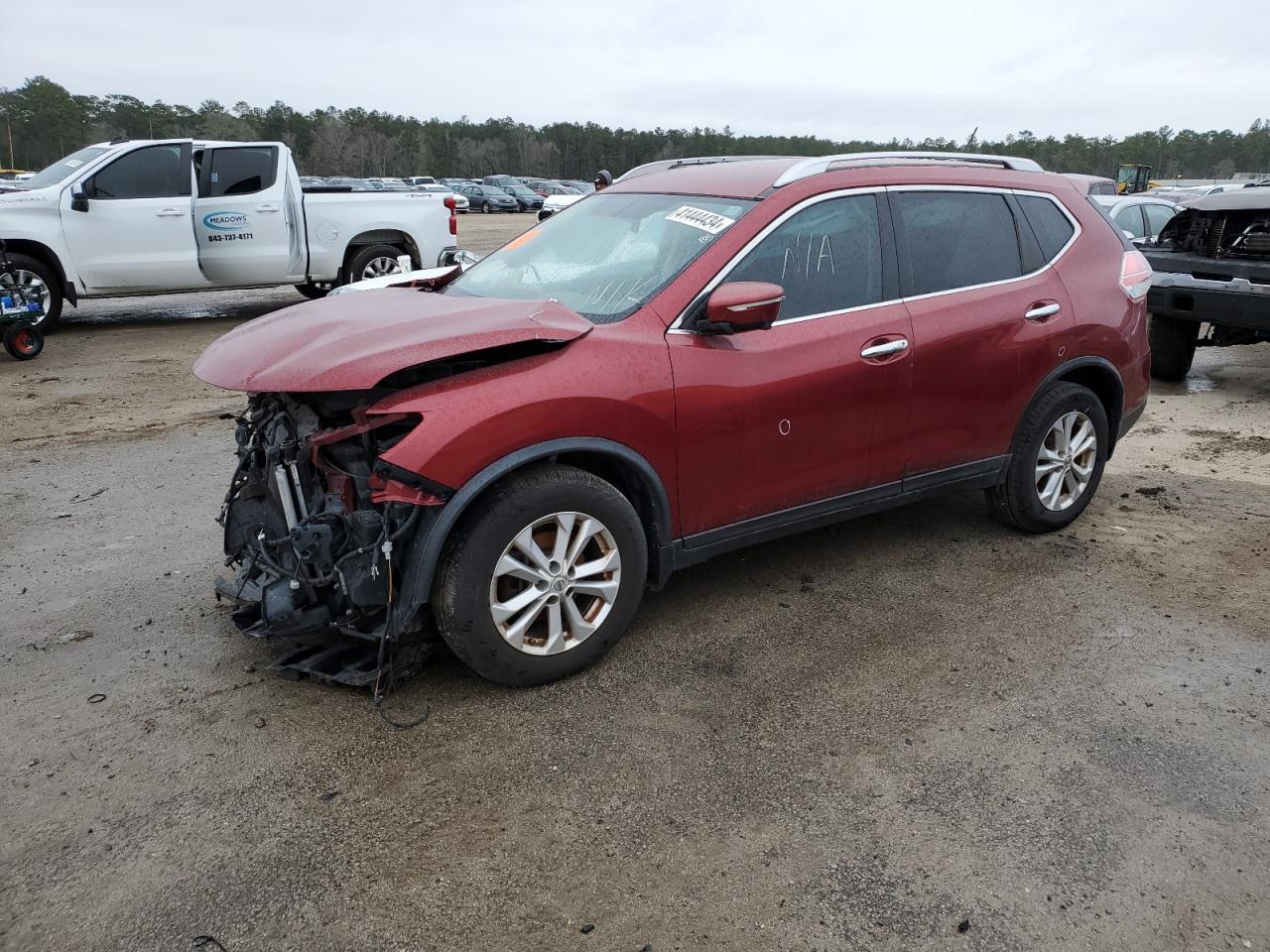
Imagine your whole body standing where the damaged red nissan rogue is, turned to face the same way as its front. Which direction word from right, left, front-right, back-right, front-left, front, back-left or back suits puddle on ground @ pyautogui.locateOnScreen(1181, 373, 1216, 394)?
back

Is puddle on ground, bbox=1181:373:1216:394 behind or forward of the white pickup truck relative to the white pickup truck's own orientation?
behind

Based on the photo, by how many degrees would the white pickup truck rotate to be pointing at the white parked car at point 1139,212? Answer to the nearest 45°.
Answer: approximately 180°

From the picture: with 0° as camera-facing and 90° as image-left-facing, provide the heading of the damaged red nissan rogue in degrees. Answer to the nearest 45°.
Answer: approximately 45°

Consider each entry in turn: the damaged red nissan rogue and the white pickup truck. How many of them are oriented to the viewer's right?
0

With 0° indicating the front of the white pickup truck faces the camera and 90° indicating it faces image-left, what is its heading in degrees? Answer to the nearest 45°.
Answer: approximately 90°

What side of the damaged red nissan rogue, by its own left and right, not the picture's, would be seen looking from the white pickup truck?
right

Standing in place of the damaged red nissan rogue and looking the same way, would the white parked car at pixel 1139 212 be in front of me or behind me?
behind
